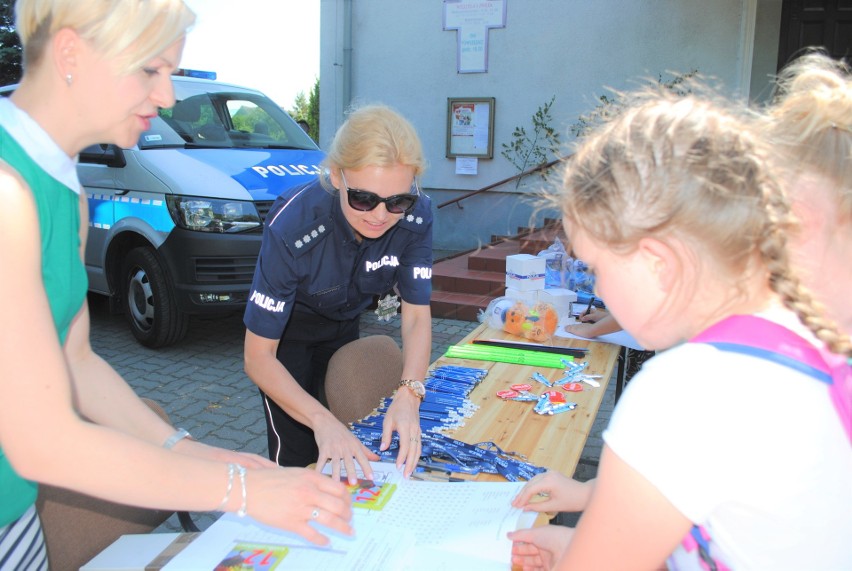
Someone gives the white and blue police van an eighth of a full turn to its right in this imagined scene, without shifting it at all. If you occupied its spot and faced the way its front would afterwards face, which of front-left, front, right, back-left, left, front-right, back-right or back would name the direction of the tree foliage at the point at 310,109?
back

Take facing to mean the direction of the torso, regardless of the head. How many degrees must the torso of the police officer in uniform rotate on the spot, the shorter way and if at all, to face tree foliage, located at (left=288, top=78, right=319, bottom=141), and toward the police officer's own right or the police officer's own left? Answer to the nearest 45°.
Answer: approximately 135° to the police officer's own left

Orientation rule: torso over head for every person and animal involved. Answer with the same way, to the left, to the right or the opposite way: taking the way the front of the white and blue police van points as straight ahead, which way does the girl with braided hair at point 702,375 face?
the opposite way

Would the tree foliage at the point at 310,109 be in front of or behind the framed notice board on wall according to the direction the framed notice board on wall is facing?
behind

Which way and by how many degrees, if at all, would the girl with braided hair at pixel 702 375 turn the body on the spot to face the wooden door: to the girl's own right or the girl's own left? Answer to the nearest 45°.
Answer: approximately 90° to the girl's own right

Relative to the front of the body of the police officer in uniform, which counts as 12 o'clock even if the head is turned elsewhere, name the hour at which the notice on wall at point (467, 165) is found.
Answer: The notice on wall is roughly at 8 o'clock from the police officer in uniform.

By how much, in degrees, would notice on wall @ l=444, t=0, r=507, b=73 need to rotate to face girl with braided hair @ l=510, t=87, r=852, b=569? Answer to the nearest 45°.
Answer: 0° — it already faces them

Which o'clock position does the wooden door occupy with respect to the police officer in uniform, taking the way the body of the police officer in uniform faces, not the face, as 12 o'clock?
The wooden door is roughly at 9 o'clock from the police officer in uniform.

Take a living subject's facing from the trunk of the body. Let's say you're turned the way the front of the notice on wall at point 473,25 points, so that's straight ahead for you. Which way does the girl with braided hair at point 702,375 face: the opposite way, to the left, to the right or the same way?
to the right

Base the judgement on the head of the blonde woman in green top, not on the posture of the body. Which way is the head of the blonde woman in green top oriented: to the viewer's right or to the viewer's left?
to the viewer's right

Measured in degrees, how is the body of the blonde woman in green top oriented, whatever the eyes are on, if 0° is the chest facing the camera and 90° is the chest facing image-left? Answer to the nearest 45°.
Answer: approximately 270°
